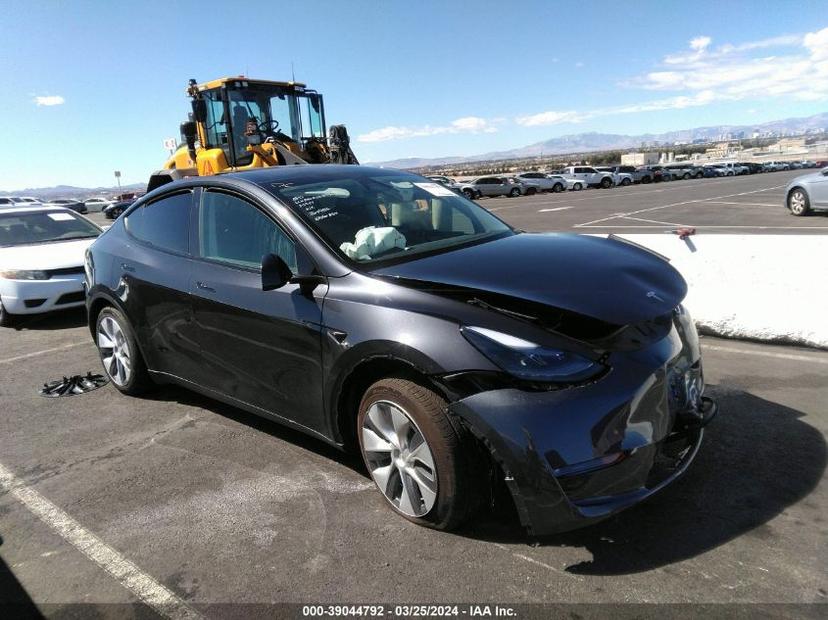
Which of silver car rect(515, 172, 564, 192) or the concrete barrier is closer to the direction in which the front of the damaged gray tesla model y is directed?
the concrete barrier

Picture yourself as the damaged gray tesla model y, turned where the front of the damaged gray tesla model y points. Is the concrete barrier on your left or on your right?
on your left

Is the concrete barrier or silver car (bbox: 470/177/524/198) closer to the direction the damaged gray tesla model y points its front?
the concrete barrier

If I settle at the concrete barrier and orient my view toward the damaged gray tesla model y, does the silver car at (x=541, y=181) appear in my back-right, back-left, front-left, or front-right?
back-right

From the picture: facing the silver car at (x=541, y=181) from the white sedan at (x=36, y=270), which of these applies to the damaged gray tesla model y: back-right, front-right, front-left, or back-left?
back-right

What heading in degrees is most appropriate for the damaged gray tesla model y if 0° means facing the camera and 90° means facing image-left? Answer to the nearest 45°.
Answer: approximately 315°

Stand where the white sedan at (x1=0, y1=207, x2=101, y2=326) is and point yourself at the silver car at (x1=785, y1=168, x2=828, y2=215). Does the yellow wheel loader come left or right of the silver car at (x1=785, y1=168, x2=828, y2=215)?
left

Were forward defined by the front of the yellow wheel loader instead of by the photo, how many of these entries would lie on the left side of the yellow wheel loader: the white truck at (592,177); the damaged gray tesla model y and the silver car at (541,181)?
2

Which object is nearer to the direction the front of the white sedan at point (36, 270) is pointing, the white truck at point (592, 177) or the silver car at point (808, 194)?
the silver car

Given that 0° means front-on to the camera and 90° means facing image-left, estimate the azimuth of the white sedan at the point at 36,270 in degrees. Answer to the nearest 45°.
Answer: approximately 315°

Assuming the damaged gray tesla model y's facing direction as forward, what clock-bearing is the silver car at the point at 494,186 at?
The silver car is roughly at 8 o'clock from the damaged gray tesla model y.

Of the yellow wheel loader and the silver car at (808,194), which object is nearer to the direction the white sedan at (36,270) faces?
the silver car

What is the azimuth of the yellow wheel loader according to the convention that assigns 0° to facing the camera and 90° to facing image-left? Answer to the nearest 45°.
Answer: approximately 315°
